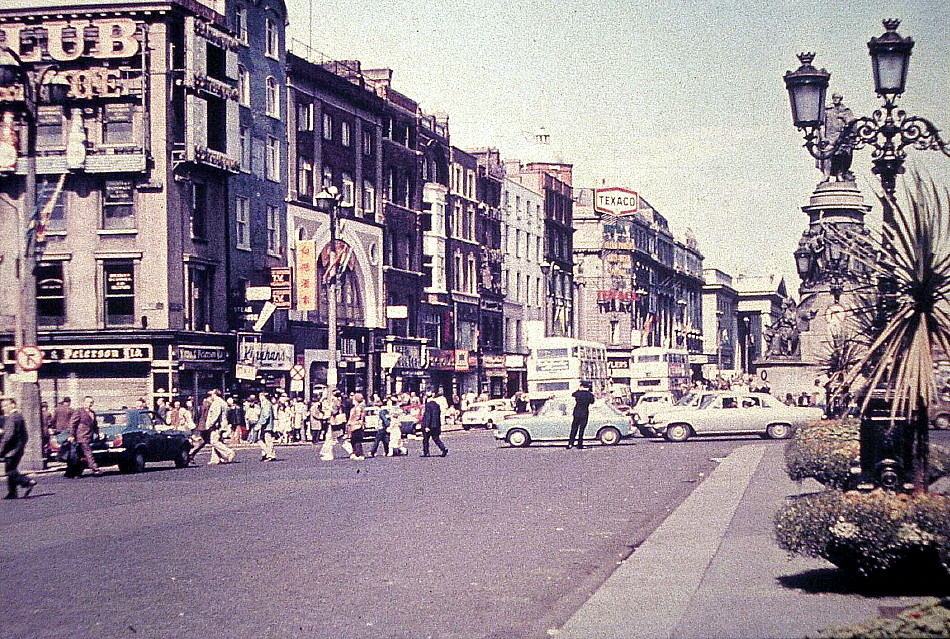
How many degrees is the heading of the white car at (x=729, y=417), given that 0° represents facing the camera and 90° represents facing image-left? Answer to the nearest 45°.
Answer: approximately 90°

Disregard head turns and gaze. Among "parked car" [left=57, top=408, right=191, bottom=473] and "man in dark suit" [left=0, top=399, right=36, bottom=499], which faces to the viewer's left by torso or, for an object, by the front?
the man in dark suit

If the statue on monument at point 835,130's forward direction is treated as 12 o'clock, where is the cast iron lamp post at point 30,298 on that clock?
The cast iron lamp post is roughly at 2 o'clock from the statue on monument.

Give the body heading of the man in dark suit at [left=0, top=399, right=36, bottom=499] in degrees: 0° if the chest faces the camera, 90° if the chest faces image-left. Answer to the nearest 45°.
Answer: approximately 90°

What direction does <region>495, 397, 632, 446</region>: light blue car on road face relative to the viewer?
to the viewer's left

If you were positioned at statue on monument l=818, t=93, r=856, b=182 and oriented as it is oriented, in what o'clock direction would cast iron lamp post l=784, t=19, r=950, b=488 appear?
The cast iron lamp post is roughly at 12 o'clock from the statue on monument.

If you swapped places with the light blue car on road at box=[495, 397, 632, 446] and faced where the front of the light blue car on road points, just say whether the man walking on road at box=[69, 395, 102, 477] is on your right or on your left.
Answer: on your left

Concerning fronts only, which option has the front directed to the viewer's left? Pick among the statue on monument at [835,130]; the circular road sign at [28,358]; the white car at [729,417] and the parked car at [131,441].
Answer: the white car
